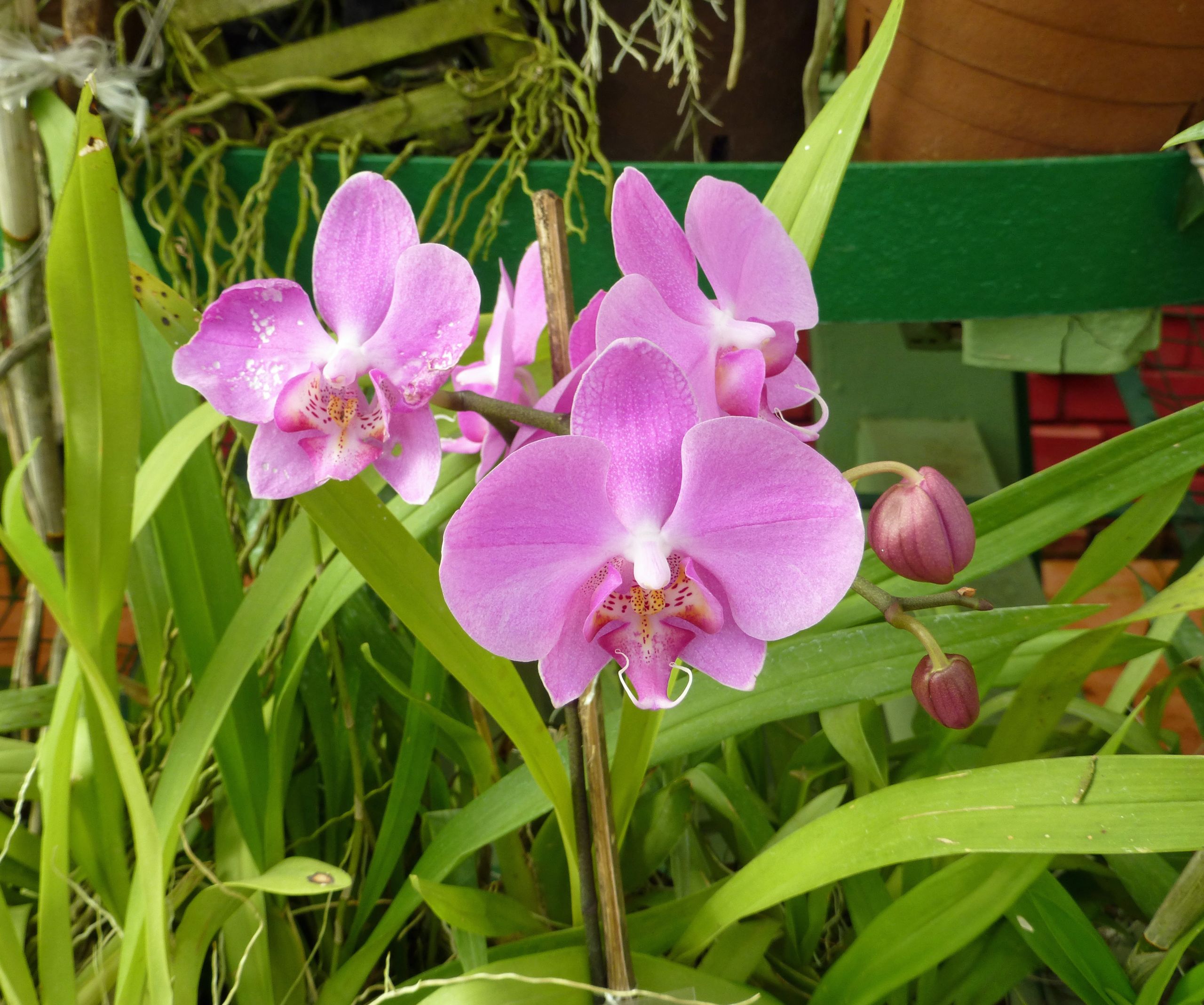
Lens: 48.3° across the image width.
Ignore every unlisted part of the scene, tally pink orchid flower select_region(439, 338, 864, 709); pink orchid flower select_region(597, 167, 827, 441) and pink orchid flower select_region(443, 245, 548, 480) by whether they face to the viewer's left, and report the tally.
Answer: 1

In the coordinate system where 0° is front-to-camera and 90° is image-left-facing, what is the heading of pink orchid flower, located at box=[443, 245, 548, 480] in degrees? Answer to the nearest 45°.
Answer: approximately 90°

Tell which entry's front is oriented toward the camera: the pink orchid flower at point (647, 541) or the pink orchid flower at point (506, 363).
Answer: the pink orchid flower at point (647, 541)

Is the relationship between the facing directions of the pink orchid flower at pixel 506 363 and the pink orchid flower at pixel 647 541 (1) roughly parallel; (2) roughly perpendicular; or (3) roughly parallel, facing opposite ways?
roughly perpendicular

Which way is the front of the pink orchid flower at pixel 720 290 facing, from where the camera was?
facing the viewer and to the right of the viewer

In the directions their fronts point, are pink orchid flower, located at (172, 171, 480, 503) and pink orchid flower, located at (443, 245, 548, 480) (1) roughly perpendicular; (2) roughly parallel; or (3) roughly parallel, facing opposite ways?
roughly perpendicular

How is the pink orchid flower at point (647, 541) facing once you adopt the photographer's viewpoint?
facing the viewer

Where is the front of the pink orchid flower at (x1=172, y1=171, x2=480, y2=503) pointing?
toward the camera
